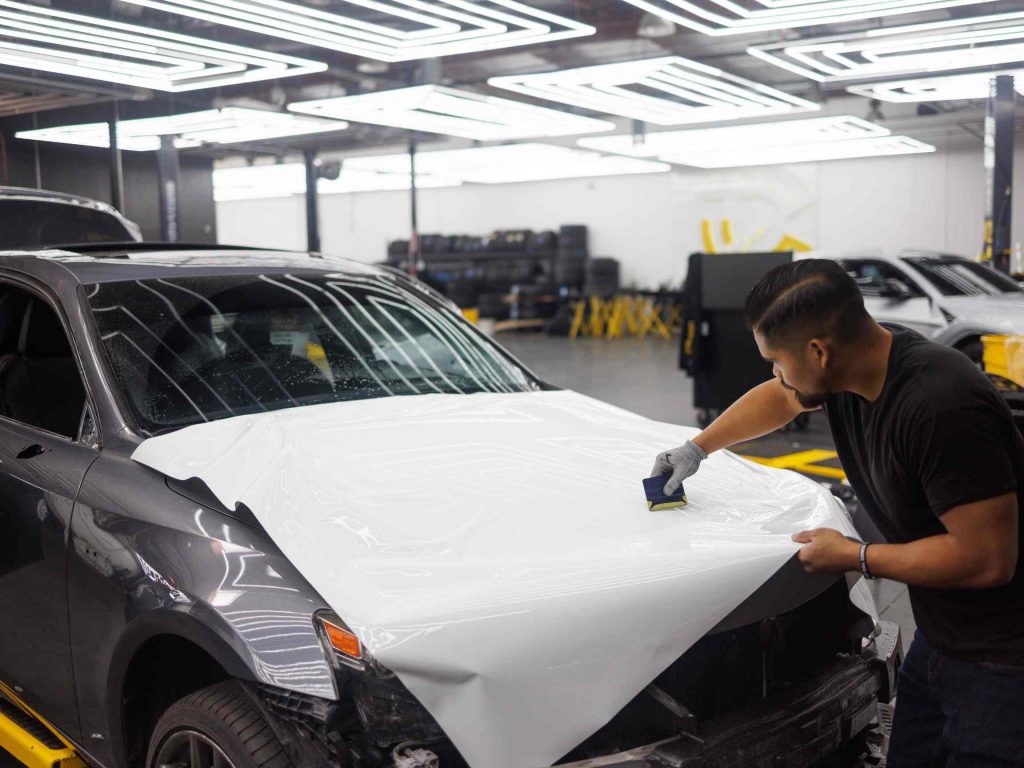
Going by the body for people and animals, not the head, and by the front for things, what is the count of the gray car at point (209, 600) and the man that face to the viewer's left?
1

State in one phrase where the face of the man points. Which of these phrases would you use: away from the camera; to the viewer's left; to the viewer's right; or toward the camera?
to the viewer's left

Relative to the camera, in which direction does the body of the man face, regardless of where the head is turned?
to the viewer's left

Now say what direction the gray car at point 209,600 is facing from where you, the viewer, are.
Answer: facing the viewer and to the right of the viewer

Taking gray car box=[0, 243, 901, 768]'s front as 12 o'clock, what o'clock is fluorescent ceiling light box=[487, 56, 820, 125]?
The fluorescent ceiling light is roughly at 8 o'clock from the gray car.

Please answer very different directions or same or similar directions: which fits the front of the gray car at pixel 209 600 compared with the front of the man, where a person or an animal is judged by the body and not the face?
very different directions

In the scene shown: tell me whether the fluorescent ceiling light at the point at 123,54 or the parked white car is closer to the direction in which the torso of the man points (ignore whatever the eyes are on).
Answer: the fluorescent ceiling light
